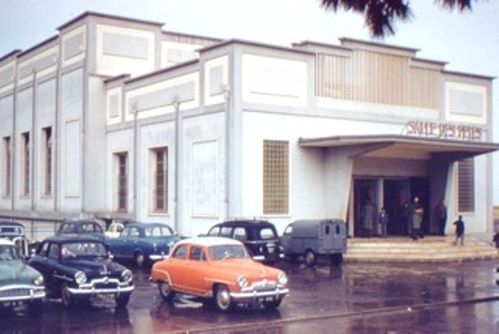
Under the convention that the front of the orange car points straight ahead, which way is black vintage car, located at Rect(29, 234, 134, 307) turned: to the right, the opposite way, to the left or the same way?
the same way

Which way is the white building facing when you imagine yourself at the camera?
facing the viewer and to the right of the viewer

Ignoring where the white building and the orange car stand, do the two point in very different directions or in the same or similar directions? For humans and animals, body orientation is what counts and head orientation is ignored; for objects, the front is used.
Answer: same or similar directions

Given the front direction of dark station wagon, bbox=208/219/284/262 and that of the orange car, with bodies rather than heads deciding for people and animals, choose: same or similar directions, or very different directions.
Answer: very different directions

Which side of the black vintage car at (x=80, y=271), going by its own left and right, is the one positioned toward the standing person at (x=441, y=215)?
left

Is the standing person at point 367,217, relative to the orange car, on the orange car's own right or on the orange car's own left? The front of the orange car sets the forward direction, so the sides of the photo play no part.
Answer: on the orange car's own left

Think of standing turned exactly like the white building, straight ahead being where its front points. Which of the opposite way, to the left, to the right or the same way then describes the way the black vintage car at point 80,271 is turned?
the same way

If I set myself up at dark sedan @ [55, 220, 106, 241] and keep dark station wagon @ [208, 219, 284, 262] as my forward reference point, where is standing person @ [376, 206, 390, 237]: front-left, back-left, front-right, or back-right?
front-left

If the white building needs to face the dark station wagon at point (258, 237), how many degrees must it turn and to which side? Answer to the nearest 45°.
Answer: approximately 45° to its right
